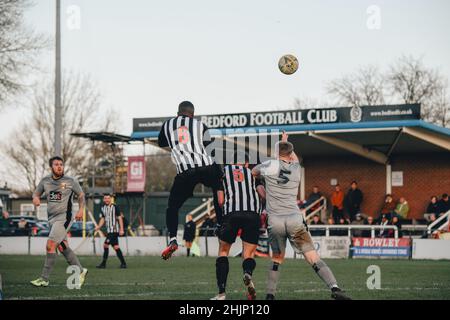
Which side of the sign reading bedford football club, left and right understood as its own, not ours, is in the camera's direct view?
front

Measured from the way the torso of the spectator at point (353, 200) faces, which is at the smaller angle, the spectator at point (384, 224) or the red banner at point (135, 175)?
the spectator

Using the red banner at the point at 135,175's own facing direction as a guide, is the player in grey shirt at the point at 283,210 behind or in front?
in front

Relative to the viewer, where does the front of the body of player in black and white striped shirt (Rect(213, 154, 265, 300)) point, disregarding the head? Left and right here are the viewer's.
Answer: facing away from the viewer

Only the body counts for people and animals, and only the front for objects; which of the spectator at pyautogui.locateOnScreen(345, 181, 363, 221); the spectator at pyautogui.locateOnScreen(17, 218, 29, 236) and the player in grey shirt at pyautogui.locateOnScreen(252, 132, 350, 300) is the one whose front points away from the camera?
the player in grey shirt

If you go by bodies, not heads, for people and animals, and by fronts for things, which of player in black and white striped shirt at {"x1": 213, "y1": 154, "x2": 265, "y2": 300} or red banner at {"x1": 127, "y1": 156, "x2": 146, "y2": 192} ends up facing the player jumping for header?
the red banner

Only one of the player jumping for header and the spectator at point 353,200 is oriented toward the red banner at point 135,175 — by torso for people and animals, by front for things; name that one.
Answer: the player jumping for header

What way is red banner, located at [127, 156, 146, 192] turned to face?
toward the camera

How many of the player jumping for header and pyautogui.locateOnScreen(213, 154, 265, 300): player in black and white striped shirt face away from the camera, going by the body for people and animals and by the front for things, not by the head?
2

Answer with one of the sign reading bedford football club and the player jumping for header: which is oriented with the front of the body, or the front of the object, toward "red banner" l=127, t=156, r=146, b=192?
the player jumping for header

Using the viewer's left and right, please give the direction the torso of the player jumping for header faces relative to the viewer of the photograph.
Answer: facing away from the viewer

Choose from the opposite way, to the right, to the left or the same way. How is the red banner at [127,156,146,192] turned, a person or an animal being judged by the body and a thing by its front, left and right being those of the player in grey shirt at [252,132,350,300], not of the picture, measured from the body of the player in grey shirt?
the opposite way

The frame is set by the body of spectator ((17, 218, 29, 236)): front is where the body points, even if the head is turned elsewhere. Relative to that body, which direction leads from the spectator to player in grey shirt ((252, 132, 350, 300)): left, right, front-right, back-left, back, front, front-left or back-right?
front

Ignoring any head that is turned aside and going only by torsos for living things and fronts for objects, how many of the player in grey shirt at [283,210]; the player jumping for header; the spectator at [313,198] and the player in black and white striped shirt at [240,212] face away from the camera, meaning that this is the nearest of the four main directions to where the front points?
3

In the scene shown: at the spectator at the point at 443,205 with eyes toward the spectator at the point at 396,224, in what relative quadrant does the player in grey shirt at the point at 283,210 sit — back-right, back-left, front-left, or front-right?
front-left

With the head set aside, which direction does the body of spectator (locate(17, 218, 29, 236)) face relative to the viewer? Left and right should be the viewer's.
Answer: facing the viewer

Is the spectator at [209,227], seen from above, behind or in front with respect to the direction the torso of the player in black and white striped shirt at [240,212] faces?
in front
